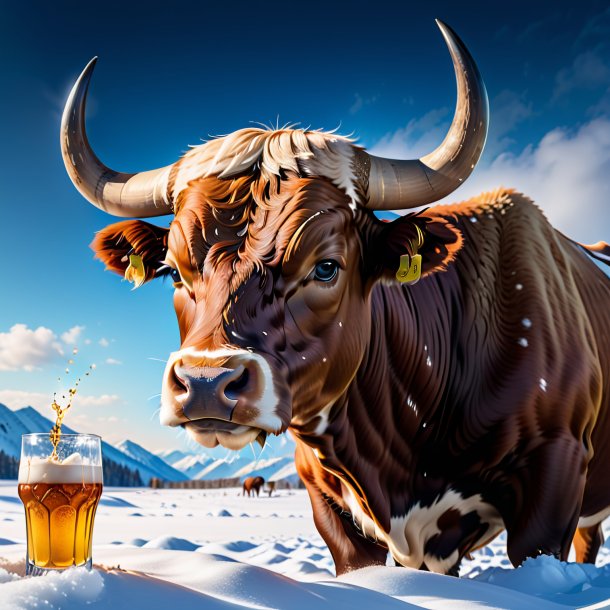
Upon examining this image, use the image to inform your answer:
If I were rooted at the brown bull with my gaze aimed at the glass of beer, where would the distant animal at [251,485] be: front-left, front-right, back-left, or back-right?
back-right

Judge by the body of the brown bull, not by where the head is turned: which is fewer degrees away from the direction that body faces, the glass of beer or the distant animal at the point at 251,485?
the glass of beer

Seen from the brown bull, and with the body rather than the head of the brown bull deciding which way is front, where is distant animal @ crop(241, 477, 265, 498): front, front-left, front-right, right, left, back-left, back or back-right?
back-right

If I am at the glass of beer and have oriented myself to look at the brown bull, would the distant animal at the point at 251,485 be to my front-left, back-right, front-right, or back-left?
front-left

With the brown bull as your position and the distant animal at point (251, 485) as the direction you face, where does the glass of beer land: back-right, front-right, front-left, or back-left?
back-left

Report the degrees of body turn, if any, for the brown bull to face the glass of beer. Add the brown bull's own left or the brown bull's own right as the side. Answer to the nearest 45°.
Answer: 0° — it already faces it

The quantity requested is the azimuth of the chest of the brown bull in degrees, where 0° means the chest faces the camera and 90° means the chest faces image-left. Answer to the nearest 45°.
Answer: approximately 45°
